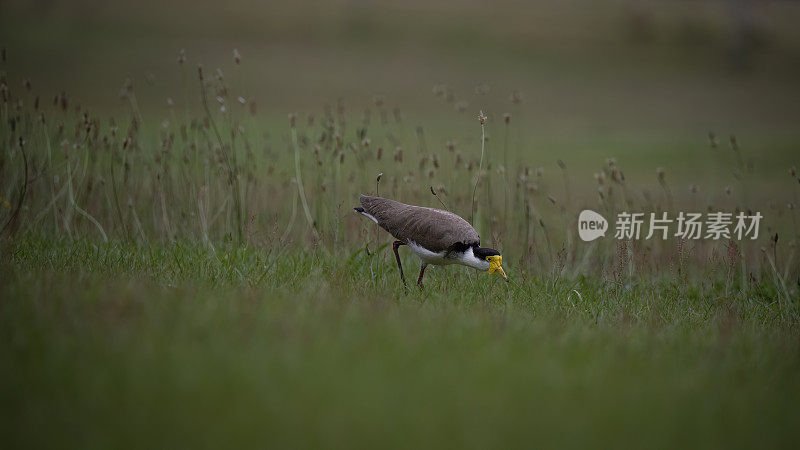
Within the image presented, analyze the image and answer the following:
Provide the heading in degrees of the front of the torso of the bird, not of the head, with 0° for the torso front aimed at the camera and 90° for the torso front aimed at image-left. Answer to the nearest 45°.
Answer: approximately 270°
